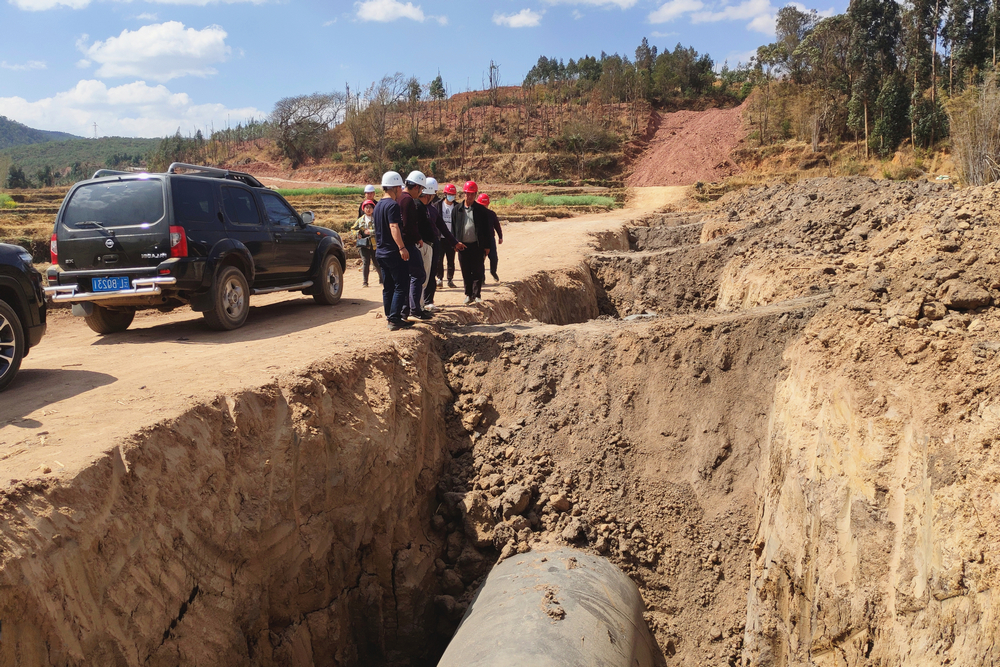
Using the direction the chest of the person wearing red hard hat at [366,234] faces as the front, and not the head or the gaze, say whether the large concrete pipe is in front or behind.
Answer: in front

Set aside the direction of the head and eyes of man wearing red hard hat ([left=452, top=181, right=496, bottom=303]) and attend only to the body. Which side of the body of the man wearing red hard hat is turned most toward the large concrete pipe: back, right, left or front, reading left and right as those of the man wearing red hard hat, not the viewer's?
front

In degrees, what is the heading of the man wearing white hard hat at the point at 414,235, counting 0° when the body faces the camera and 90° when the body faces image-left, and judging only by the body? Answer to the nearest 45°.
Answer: approximately 270°

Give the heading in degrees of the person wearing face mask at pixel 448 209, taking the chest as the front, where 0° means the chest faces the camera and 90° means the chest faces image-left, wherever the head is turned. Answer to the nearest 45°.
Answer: approximately 0°

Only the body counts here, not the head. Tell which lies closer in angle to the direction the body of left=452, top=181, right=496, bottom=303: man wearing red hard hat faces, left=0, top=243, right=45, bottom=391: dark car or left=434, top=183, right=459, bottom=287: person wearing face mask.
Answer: the dark car

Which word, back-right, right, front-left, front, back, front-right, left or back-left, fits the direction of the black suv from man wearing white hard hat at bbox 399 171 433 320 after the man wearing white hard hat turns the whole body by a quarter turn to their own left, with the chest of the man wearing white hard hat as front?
left

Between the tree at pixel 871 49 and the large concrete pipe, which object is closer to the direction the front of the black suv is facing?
the tree

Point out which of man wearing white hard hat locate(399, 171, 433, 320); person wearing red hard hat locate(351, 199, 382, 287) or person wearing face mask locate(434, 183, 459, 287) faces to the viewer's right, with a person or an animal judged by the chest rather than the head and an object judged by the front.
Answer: the man wearing white hard hat

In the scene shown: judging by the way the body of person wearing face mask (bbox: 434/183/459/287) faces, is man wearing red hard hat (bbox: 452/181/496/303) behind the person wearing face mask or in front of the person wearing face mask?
in front
